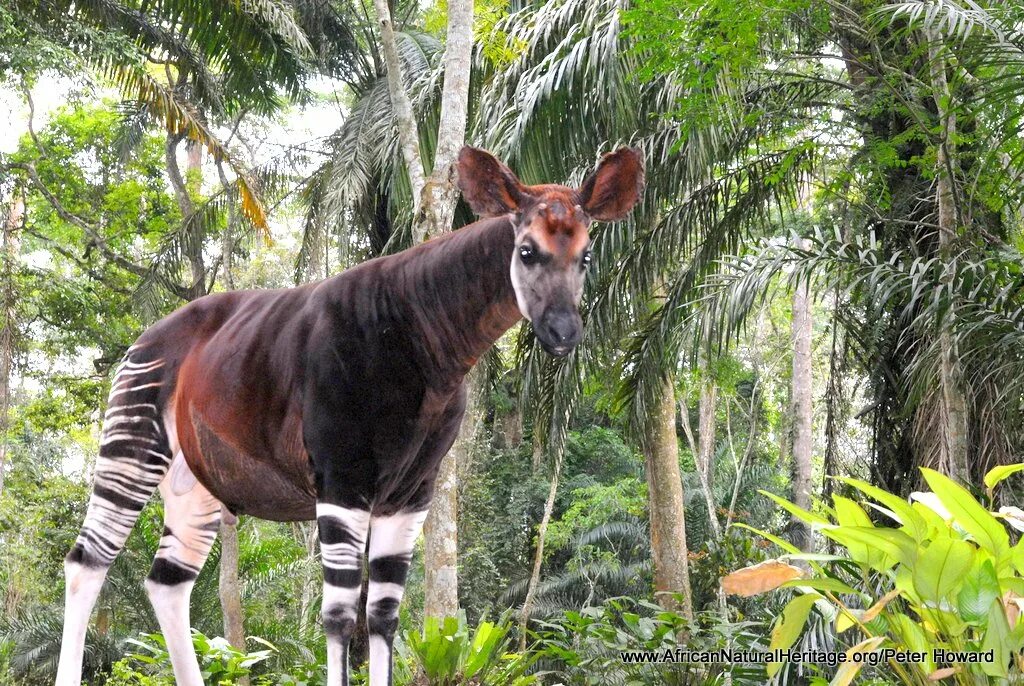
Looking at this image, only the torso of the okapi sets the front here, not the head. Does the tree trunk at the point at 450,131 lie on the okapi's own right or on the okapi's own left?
on the okapi's own left

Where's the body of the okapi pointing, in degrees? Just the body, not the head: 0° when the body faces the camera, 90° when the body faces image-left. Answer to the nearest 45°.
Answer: approximately 315°

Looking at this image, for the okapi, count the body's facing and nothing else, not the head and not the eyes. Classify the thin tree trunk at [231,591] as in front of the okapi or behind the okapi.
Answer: behind

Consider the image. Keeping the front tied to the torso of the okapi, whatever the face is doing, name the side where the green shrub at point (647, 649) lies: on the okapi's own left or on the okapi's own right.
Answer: on the okapi's own left

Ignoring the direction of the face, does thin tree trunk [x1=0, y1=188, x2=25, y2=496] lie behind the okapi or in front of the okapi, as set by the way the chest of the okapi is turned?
behind

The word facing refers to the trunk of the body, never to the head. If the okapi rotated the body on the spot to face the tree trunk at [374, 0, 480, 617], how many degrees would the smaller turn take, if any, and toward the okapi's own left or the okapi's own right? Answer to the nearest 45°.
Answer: approximately 135° to the okapi's own left

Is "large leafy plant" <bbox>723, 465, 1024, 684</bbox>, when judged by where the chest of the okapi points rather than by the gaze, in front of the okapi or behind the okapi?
in front

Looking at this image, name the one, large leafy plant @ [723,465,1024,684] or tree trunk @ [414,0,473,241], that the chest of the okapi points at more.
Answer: the large leafy plant

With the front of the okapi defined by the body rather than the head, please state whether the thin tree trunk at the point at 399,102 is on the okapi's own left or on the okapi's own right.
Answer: on the okapi's own left
